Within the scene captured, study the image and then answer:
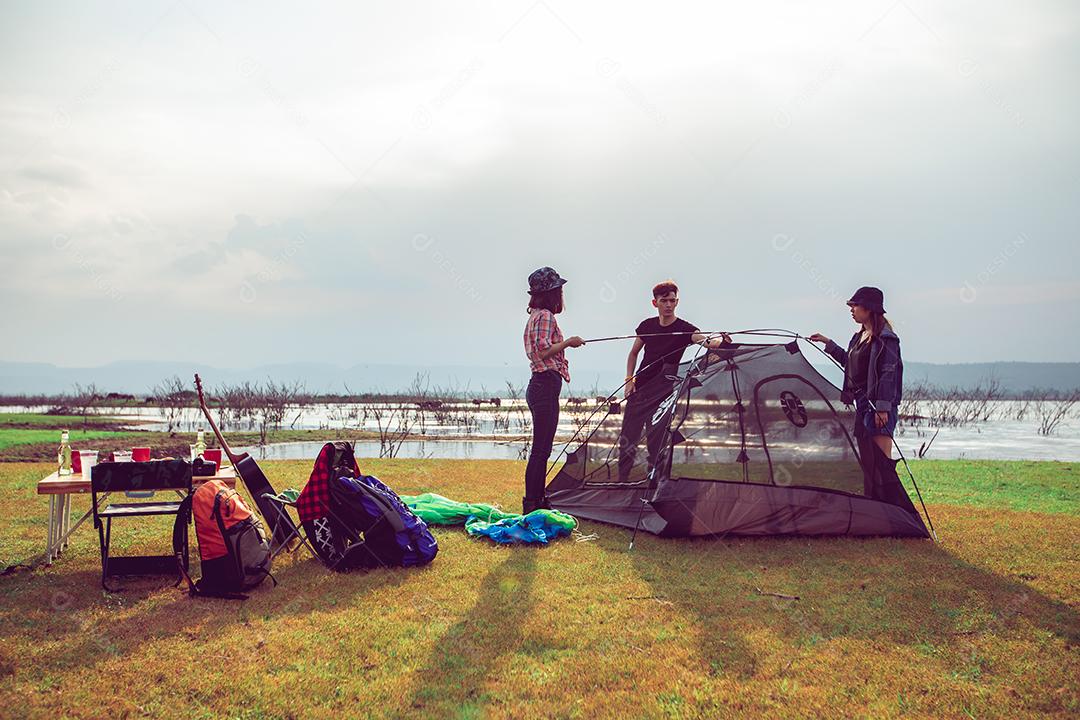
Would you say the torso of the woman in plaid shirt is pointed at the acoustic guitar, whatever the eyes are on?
no

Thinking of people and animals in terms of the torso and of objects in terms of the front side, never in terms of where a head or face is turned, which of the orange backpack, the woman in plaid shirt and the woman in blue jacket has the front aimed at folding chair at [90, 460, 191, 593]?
the woman in blue jacket

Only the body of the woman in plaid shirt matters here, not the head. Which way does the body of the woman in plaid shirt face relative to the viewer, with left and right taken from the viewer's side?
facing to the right of the viewer

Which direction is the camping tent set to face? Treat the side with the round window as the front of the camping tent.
toward the camera

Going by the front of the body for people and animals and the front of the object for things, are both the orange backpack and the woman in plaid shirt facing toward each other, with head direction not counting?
no

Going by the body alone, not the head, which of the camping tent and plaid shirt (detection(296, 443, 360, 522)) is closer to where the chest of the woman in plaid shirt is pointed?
the camping tent

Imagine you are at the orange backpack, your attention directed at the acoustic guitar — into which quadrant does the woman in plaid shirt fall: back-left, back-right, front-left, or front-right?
front-right

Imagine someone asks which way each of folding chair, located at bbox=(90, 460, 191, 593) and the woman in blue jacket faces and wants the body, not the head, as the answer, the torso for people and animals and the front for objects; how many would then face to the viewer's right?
0

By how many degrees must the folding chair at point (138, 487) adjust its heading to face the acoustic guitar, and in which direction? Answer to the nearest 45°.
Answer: approximately 45° to its right

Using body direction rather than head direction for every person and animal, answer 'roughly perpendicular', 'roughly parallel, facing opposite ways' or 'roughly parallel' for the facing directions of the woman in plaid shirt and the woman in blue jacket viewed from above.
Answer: roughly parallel, facing opposite ways

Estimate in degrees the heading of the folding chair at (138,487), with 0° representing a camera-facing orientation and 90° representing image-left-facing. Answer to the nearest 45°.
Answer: approximately 180°

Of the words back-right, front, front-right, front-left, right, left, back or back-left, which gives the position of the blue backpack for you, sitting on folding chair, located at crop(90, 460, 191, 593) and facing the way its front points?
right

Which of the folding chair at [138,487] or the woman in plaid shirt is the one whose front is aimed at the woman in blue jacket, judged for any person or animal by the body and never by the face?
the woman in plaid shirt

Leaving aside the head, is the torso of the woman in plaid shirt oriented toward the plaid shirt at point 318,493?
no

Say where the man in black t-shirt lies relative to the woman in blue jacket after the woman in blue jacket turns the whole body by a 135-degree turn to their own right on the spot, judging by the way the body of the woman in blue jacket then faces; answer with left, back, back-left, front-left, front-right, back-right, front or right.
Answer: left

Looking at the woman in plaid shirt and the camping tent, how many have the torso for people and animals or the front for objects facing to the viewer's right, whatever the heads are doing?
1

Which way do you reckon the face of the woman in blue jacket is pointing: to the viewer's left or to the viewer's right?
to the viewer's left

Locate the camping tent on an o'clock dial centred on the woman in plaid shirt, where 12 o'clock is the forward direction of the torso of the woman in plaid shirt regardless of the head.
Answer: The camping tent is roughly at 12 o'clock from the woman in plaid shirt.

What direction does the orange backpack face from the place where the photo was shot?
facing the viewer and to the right of the viewer

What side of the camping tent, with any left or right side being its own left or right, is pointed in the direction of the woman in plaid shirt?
right

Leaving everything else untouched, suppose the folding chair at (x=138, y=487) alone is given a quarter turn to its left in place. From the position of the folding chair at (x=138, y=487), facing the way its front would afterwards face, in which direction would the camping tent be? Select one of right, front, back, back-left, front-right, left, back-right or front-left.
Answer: back

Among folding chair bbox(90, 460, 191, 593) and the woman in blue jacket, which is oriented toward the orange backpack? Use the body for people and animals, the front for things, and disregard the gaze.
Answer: the woman in blue jacket
